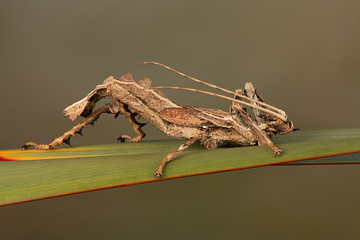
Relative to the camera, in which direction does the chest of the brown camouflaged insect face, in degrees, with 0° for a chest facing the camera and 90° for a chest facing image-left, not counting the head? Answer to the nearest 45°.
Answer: approximately 270°
